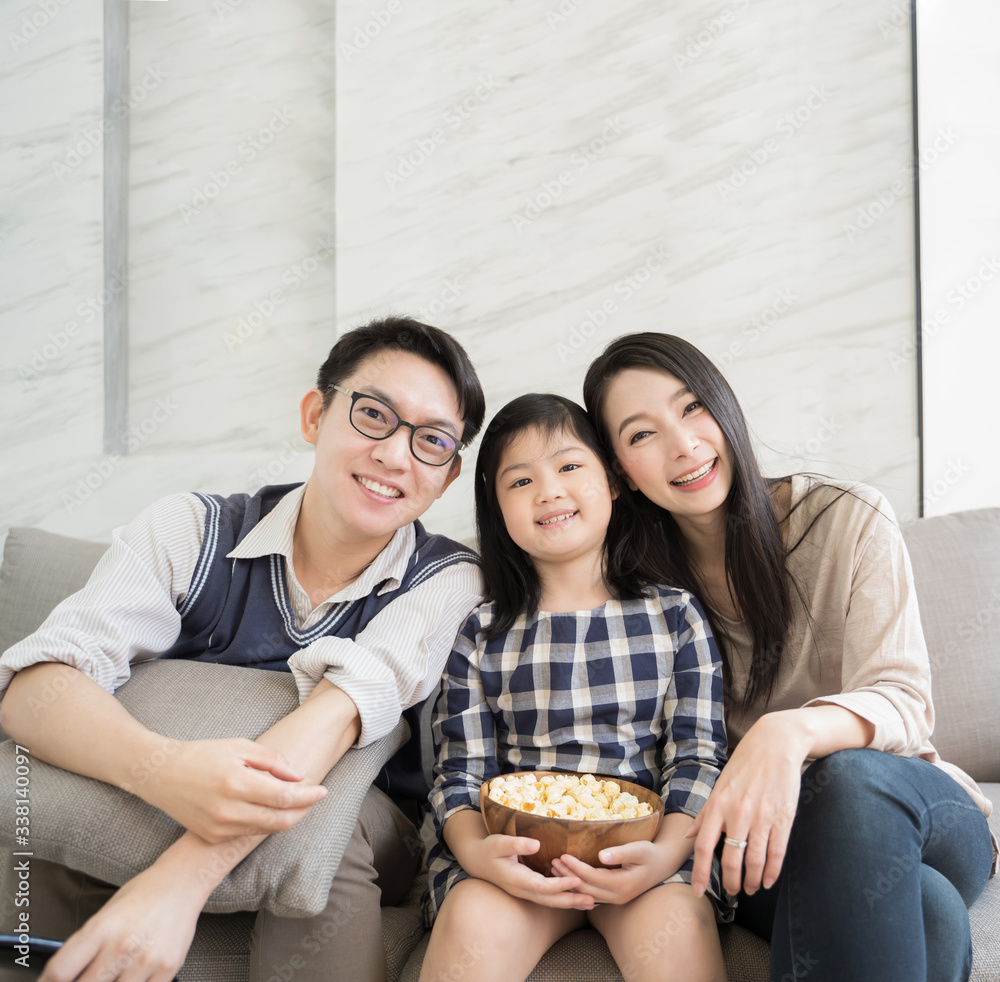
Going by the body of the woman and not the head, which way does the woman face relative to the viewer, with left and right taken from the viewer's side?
facing the viewer and to the left of the viewer

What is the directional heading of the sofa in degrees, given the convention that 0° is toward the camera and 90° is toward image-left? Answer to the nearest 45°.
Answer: approximately 0°

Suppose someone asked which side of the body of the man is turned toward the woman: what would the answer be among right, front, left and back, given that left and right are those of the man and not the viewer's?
left

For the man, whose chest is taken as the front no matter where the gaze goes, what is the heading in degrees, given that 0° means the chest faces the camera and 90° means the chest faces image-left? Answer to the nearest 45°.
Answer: approximately 0°

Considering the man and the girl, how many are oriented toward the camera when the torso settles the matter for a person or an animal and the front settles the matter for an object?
2

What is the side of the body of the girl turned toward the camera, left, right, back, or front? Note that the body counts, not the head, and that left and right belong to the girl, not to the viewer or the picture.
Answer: front

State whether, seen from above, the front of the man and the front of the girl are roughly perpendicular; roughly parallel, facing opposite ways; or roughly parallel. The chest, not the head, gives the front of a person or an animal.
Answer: roughly parallel
